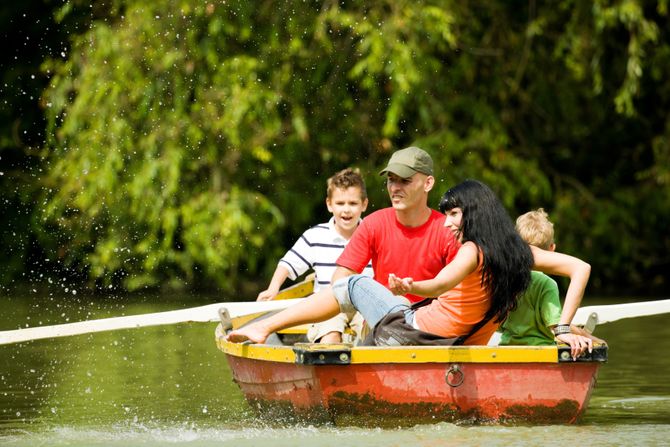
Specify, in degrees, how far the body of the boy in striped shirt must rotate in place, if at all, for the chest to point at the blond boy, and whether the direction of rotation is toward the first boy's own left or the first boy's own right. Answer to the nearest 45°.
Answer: approximately 45° to the first boy's own left

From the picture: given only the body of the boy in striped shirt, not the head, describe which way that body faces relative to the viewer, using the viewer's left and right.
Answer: facing the viewer

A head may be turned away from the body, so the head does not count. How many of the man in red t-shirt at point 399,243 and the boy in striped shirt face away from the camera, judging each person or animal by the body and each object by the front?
0

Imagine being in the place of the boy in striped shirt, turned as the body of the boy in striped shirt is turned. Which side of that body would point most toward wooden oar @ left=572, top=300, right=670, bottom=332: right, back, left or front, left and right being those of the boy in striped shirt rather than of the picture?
left

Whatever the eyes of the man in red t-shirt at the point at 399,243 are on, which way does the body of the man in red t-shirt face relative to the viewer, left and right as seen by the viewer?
facing the viewer and to the left of the viewer

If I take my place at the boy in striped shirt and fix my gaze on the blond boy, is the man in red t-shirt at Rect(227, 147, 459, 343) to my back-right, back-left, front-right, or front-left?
front-right

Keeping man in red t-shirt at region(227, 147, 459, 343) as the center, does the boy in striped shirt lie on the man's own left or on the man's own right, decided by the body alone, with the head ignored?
on the man's own right
